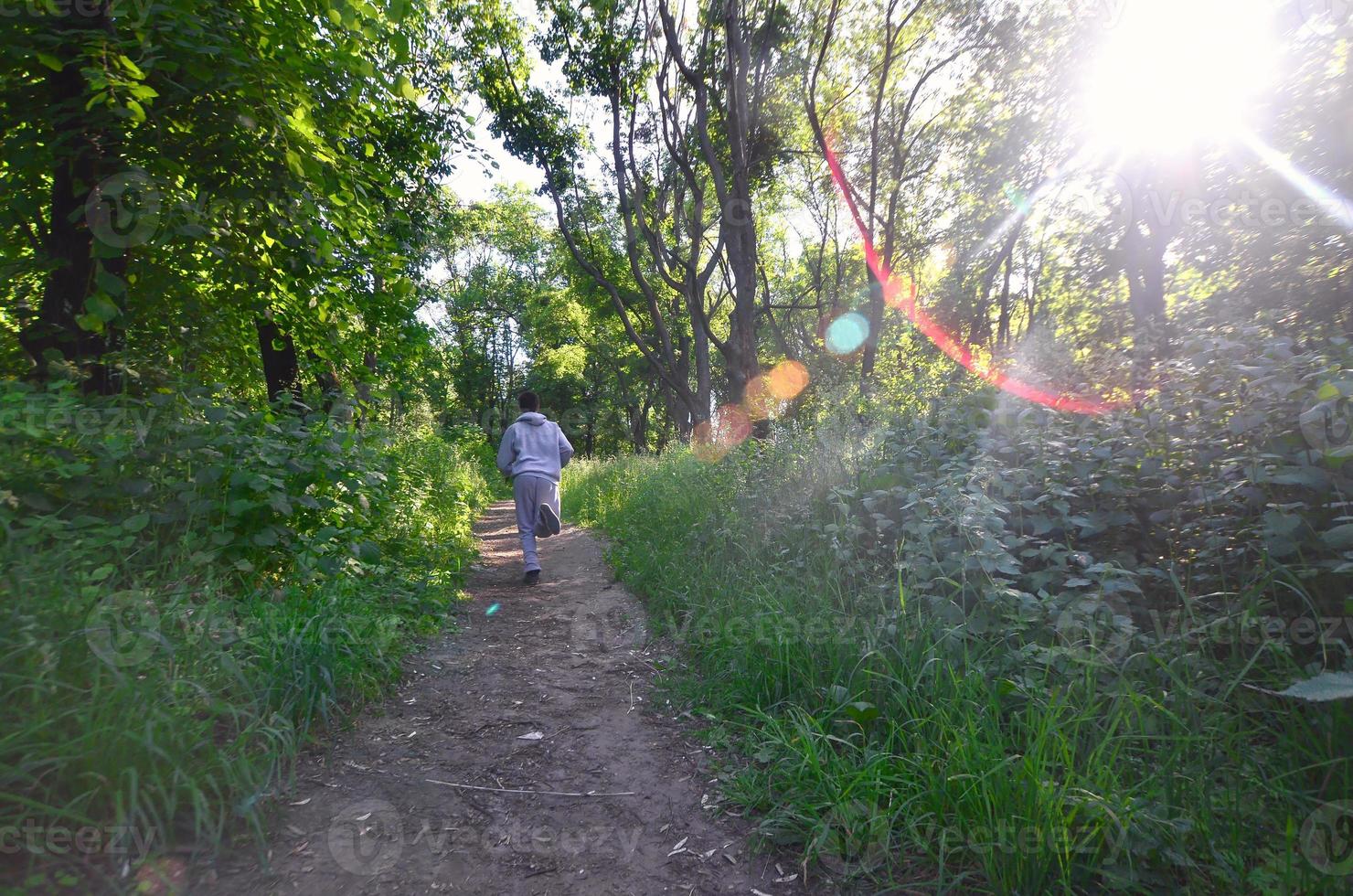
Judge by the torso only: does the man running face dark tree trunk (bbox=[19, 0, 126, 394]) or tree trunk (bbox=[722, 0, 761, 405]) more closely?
the tree trunk

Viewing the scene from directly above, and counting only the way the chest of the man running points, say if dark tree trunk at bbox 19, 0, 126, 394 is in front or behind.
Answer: behind

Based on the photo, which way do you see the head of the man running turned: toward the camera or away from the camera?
away from the camera

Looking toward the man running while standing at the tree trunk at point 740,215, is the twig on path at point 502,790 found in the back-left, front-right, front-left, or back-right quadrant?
front-left

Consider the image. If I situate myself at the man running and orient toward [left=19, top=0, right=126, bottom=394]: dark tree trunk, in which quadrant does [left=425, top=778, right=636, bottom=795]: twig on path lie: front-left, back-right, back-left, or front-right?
front-left

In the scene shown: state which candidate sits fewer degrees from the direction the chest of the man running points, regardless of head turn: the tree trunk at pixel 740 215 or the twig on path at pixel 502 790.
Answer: the tree trunk

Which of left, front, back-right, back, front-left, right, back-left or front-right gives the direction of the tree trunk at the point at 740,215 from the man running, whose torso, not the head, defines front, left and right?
front-right

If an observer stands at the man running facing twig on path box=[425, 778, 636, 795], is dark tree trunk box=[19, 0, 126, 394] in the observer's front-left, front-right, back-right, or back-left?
front-right

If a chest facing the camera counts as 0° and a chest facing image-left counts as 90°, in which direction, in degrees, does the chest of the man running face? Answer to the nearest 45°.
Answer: approximately 180°

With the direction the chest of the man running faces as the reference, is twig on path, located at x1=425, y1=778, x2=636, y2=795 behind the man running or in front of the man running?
behind
